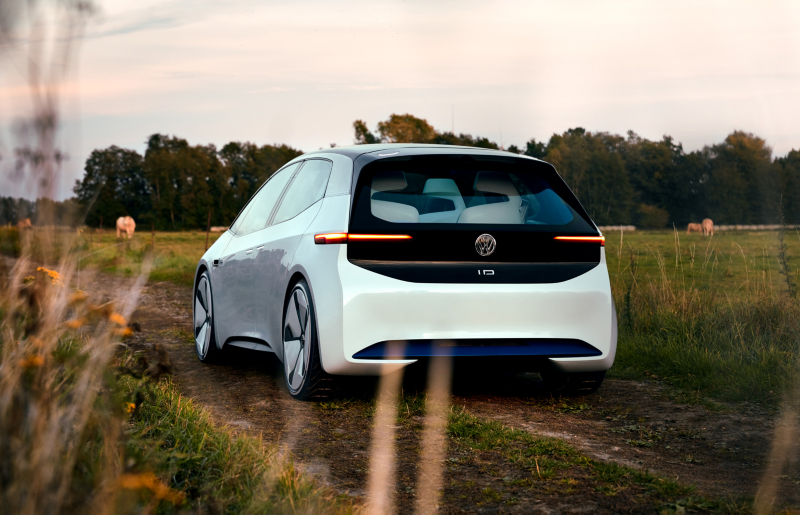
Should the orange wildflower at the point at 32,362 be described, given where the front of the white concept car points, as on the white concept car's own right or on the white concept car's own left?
on the white concept car's own left

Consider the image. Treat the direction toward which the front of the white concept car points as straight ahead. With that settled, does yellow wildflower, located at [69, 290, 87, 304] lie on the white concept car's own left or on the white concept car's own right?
on the white concept car's own left

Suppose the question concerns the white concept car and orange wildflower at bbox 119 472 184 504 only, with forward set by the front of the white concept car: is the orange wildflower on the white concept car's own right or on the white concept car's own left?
on the white concept car's own left

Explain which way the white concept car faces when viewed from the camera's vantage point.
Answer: facing away from the viewer and to the left of the viewer

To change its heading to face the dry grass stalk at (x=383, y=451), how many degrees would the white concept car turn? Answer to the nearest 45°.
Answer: approximately 135° to its left
